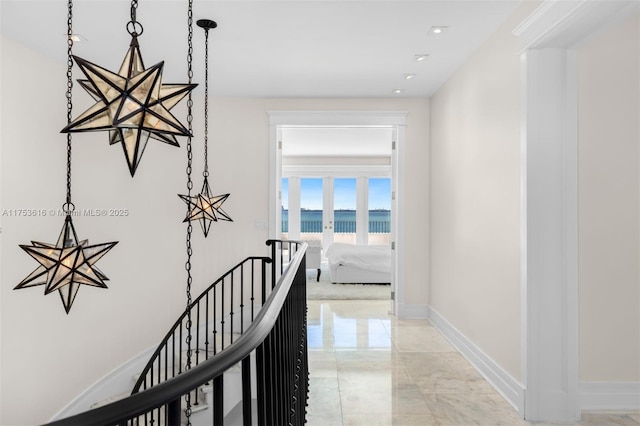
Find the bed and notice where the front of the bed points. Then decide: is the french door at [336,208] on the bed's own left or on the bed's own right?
on the bed's own right

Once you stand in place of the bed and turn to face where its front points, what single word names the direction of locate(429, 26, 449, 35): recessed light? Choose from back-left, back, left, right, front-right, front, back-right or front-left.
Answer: left

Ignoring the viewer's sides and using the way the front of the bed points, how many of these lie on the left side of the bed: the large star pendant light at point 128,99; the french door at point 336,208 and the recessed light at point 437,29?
2

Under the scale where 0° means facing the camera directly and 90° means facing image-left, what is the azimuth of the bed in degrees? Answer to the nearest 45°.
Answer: approximately 90°

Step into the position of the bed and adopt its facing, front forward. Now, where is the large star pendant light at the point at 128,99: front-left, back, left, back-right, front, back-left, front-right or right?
left
